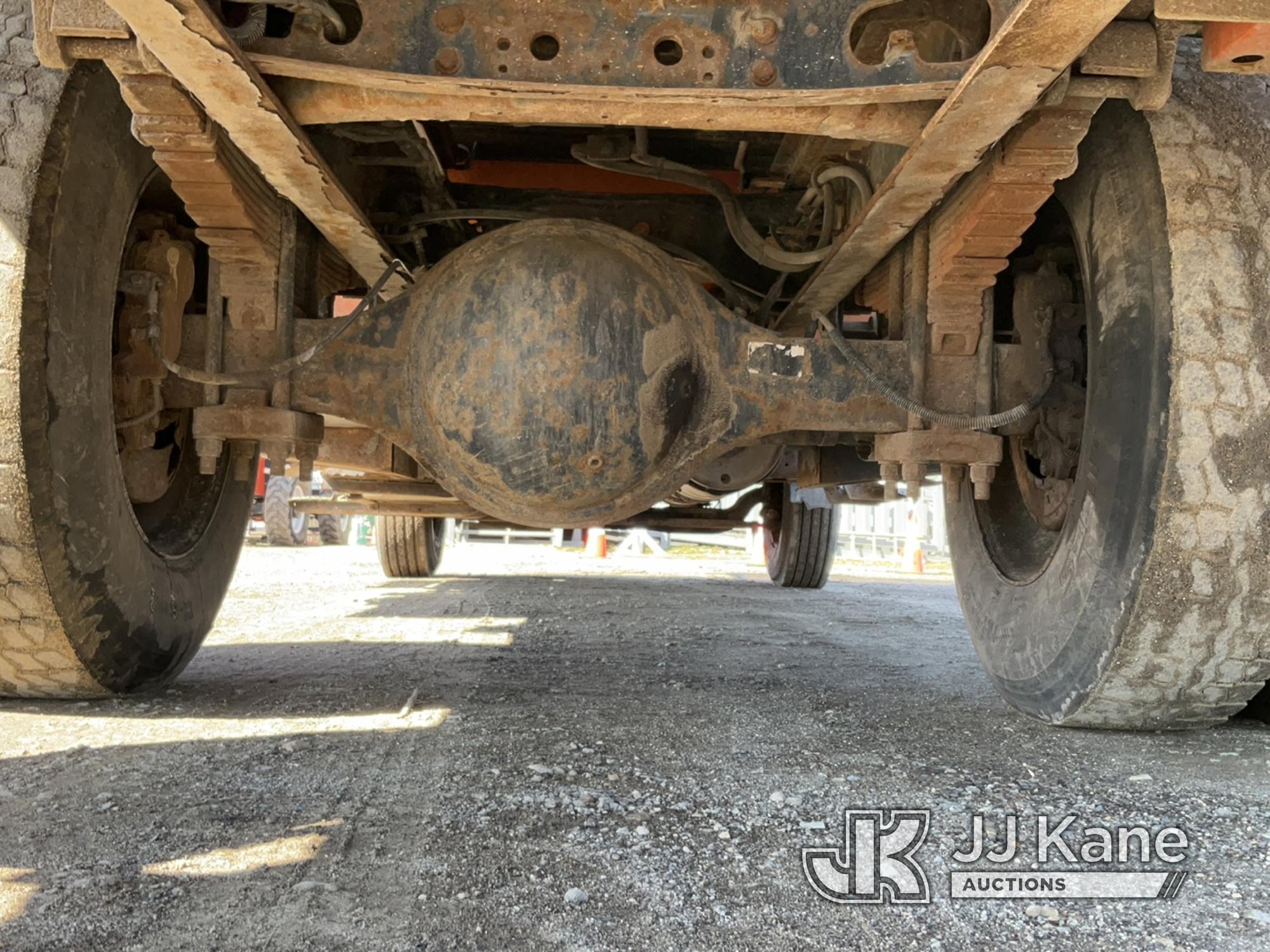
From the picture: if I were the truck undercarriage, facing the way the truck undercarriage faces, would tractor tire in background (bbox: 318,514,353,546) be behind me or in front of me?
in front

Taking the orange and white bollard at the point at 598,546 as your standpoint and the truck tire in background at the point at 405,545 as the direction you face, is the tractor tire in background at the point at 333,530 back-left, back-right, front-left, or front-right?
back-right

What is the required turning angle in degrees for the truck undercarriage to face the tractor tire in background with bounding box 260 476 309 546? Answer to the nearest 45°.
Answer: approximately 45° to its left

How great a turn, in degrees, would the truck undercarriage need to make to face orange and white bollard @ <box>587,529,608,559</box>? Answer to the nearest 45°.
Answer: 0° — it already faces it

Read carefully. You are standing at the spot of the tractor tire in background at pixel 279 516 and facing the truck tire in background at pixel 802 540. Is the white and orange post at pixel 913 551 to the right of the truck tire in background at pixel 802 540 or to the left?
left

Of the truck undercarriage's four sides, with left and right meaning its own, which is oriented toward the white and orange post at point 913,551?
front

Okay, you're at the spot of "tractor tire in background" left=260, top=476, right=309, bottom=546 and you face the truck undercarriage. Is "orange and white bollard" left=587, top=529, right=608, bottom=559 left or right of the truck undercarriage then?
left

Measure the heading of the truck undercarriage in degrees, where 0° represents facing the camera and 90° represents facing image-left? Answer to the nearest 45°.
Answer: approximately 180°
